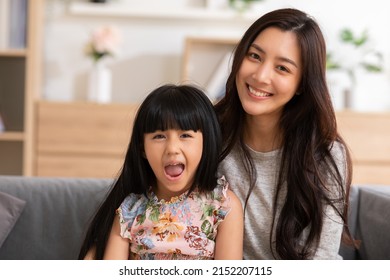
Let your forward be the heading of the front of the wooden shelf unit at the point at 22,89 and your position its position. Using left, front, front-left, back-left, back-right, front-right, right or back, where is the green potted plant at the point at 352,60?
left

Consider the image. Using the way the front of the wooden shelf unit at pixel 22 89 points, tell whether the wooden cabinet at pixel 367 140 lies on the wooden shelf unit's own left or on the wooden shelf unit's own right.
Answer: on the wooden shelf unit's own left

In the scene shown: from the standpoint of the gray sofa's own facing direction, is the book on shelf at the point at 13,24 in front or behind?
behind

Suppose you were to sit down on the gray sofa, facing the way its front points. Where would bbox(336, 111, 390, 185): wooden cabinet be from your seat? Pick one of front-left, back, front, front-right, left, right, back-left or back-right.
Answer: back-left

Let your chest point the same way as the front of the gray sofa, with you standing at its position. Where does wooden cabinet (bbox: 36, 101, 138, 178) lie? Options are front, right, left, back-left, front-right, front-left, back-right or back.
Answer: back
